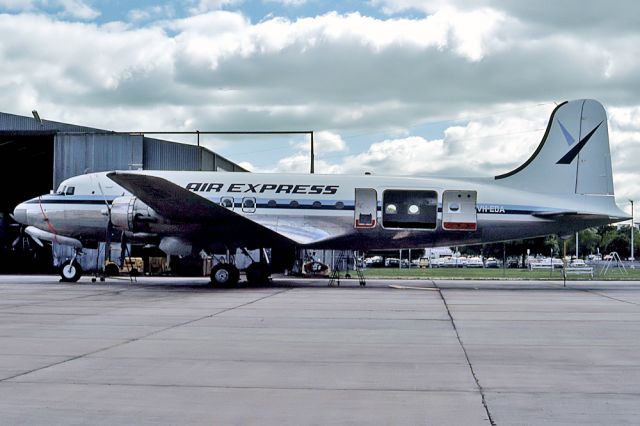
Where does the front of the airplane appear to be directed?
to the viewer's left
